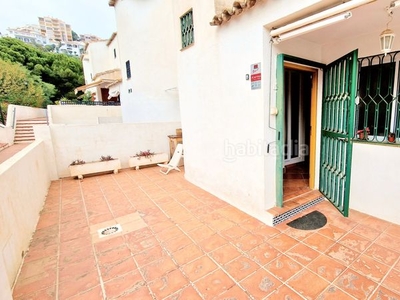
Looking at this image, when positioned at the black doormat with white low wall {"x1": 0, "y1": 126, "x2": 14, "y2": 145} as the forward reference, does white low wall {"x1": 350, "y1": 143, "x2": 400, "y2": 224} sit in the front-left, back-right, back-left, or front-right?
back-right

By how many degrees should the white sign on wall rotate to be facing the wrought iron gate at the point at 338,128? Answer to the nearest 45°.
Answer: approximately 135° to its left

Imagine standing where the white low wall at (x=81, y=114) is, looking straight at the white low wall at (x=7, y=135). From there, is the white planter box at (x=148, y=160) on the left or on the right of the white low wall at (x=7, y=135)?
left

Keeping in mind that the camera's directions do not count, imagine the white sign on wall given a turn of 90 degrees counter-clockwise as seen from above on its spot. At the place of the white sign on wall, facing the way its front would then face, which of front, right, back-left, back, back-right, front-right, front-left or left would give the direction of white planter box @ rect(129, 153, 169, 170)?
back

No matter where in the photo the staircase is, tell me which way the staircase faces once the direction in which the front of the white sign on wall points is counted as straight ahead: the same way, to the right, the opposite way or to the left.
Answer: to the left

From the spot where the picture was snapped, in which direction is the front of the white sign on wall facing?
facing the viewer and to the left of the viewer

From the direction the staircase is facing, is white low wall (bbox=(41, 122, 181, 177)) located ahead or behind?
ahead

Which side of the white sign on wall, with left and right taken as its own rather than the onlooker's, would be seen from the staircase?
right

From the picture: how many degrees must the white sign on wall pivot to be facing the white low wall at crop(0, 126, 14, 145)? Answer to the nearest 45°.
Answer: approximately 45° to its right

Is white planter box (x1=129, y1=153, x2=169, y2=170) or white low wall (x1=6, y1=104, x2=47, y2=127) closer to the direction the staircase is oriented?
the white planter box

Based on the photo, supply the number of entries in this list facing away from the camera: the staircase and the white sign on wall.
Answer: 0
